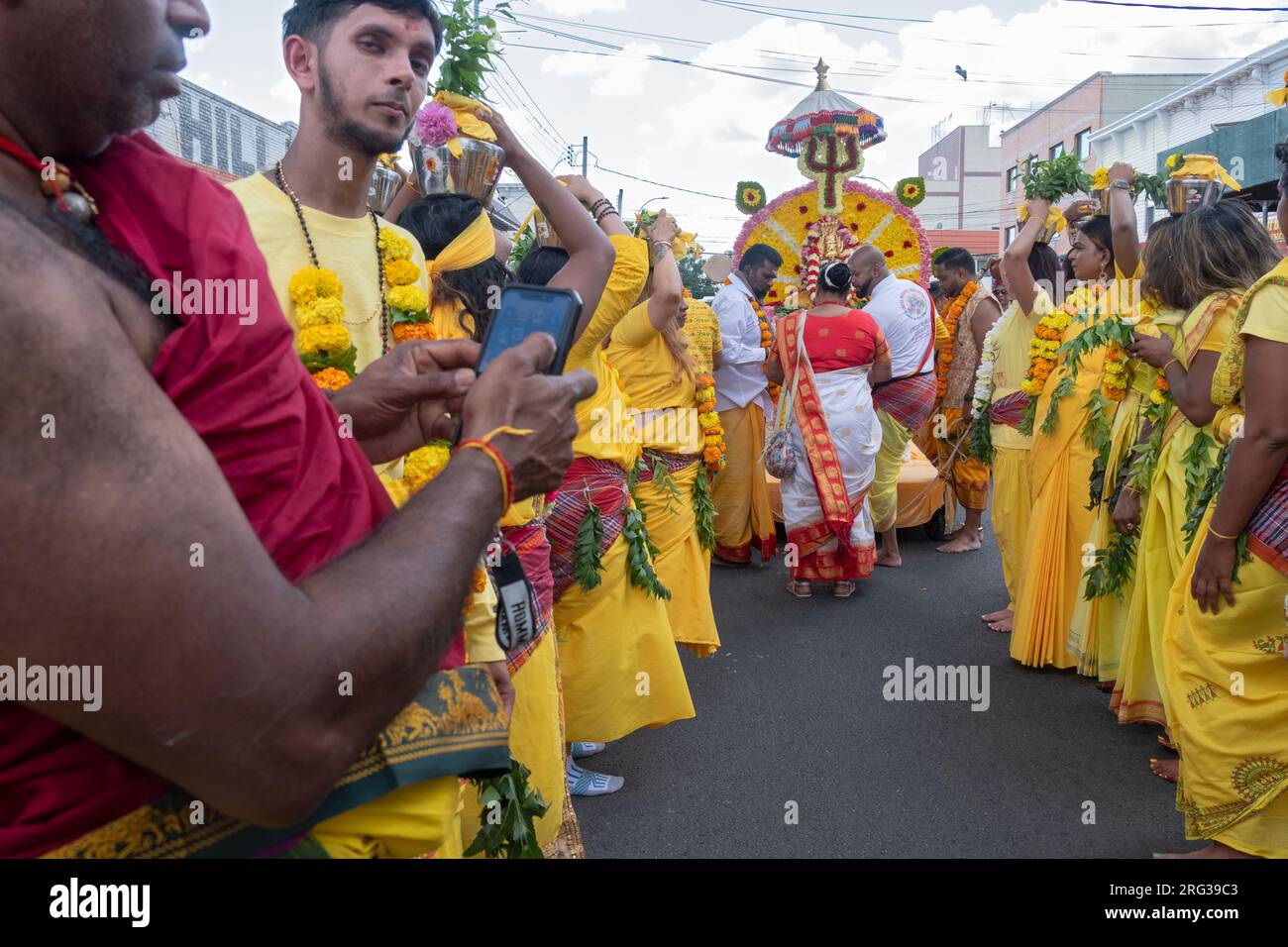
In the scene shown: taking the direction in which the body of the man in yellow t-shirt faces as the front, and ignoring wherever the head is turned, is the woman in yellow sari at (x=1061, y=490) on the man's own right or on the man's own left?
on the man's own left

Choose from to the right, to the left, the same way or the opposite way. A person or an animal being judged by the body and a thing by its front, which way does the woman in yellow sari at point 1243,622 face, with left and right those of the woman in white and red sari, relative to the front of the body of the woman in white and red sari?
to the left

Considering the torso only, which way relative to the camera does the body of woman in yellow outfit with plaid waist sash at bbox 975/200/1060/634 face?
to the viewer's left

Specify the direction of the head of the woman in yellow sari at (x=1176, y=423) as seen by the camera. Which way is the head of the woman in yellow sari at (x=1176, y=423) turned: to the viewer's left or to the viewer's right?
to the viewer's left

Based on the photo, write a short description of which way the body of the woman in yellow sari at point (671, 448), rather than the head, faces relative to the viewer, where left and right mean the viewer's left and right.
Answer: facing to the right of the viewer

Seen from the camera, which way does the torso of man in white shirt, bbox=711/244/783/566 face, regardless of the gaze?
to the viewer's right

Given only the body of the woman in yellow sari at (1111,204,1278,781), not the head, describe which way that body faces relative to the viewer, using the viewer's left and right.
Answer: facing to the left of the viewer

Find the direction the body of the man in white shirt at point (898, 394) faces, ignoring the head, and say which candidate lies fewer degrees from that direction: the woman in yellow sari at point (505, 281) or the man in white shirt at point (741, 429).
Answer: the man in white shirt

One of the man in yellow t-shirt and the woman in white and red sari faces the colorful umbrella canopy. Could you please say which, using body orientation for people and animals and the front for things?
the woman in white and red sari

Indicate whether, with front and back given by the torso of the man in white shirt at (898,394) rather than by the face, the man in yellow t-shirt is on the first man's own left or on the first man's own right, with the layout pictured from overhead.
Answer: on the first man's own left

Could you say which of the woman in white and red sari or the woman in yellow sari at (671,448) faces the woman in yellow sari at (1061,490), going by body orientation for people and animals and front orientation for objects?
the woman in yellow sari at (671,448)

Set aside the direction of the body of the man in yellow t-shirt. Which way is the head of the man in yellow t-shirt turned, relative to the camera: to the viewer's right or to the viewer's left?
to the viewer's right

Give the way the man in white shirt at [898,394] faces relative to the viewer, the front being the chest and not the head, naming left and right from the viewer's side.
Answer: facing away from the viewer and to the left of the viewer

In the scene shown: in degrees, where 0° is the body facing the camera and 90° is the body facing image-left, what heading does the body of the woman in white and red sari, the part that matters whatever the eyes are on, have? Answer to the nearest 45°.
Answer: approximately 180°
